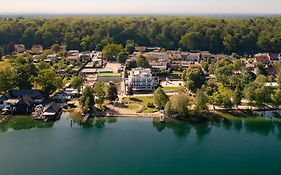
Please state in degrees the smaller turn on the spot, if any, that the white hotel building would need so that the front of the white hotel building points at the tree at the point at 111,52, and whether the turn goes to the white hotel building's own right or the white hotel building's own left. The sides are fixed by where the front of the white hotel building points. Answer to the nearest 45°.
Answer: approximately 180°

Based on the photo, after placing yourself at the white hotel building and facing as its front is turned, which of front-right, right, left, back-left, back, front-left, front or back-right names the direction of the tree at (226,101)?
front-left

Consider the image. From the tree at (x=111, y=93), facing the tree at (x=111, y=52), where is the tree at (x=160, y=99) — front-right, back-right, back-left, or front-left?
back-right

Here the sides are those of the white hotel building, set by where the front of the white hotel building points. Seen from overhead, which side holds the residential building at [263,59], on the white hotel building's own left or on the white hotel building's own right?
on the white hotel building's own left

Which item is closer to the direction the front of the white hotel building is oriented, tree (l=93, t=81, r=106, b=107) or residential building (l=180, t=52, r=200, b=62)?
the tree

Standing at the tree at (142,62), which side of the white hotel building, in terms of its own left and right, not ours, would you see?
back

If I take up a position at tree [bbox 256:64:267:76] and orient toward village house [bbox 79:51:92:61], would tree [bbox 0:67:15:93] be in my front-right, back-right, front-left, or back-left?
front-left

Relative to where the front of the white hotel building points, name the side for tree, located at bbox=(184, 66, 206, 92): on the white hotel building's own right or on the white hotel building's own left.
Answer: on the white hotel building's own left

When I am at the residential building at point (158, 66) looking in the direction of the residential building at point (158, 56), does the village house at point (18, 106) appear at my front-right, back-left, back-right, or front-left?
back-left

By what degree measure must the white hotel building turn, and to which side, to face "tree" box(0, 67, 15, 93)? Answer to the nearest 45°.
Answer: approximately 90° to its right

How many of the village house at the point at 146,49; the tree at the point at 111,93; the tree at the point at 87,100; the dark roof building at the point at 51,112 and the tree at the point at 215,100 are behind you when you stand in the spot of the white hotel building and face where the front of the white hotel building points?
1

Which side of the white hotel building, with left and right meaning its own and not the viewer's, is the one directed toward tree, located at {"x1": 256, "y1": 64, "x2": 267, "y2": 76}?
left

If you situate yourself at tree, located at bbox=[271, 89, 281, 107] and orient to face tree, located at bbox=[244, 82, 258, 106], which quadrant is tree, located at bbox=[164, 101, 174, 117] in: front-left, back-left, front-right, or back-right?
front-left

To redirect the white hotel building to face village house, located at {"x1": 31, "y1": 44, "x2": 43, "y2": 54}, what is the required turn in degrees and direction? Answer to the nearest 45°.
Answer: approximately 135° to its right

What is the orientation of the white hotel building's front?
toward the camera

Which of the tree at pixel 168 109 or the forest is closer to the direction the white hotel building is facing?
the tree
